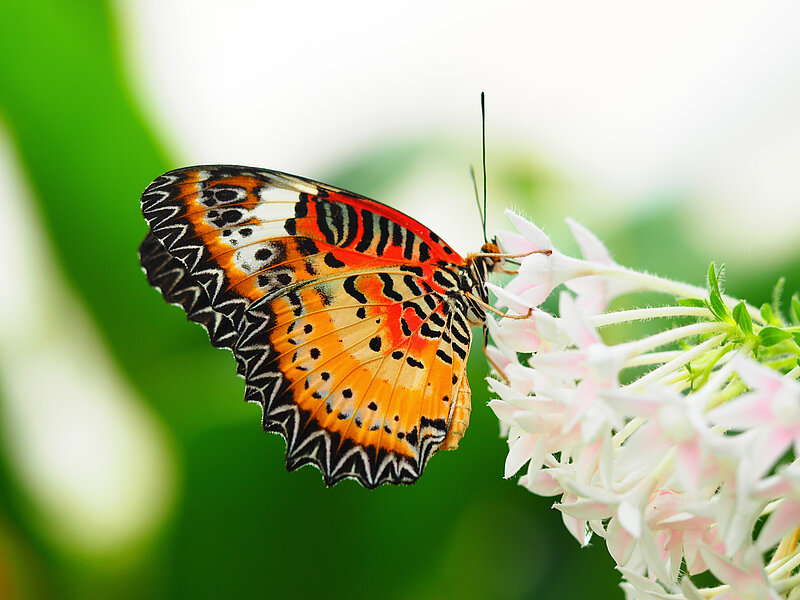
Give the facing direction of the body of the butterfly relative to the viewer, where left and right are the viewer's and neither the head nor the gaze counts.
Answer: facing to the right of the viewer

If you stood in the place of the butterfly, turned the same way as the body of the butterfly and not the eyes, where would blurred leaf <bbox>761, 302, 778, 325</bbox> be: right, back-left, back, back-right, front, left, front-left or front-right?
front-right
